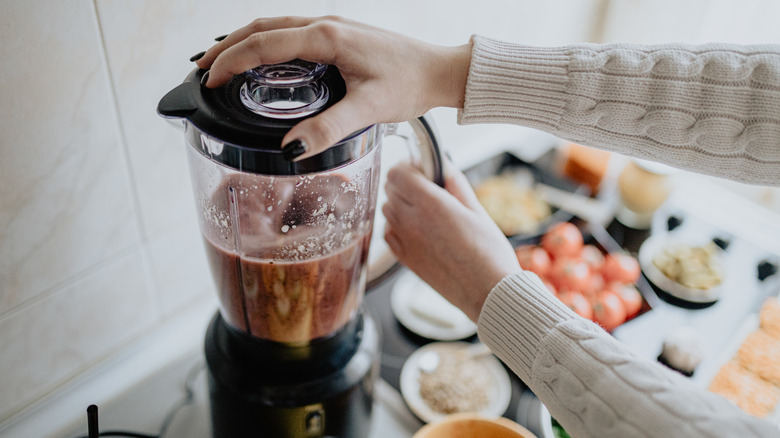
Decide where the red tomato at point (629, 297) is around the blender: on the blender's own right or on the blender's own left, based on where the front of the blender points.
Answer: on the blender's own left

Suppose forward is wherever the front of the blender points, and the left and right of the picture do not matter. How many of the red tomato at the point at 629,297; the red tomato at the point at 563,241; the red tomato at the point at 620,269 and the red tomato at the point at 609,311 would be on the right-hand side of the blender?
0

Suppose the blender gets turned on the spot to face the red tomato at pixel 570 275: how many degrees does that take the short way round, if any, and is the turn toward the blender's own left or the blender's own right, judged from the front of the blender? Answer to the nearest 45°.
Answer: approximately 135° to the blender's own left

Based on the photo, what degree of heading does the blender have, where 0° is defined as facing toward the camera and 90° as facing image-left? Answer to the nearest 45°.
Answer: approximately 0°

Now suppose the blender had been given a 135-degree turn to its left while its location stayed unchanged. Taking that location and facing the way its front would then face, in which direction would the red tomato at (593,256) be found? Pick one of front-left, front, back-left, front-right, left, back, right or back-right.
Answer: front

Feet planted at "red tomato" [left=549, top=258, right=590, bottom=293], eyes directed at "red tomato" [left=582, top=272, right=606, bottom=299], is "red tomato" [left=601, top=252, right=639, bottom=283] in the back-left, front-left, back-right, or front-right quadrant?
front-left

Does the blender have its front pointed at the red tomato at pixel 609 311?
no

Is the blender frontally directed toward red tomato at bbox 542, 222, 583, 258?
no

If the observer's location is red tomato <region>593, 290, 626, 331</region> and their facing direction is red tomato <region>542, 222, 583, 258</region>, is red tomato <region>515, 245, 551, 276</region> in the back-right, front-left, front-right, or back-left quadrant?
front-left

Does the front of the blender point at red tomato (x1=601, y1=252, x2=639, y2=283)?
no

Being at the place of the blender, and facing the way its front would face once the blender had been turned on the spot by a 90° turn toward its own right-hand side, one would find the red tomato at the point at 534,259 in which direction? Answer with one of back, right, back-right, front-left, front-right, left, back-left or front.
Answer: back-right
